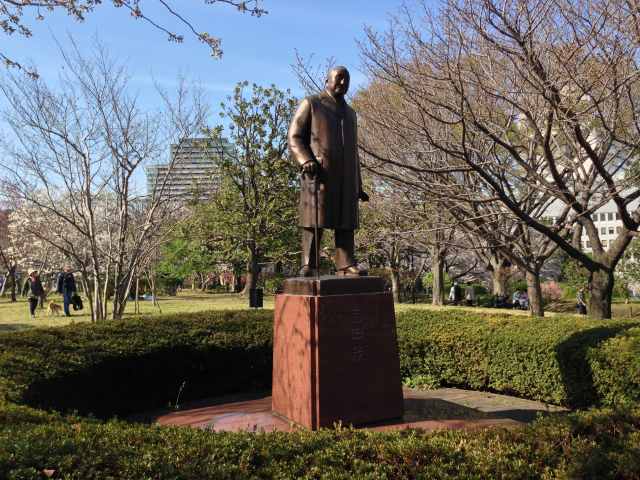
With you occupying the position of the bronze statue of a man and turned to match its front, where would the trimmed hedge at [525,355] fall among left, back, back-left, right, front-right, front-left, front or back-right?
left

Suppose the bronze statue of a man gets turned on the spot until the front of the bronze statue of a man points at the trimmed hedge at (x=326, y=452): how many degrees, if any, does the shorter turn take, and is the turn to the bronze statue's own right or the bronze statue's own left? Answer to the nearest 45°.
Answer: approximately 45° to the bronze statue's own right

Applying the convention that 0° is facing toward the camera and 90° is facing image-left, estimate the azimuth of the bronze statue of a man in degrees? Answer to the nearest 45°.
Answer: approximately 315°

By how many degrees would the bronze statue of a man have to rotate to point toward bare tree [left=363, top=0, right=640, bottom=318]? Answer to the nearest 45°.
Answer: approximately 90° to its left
